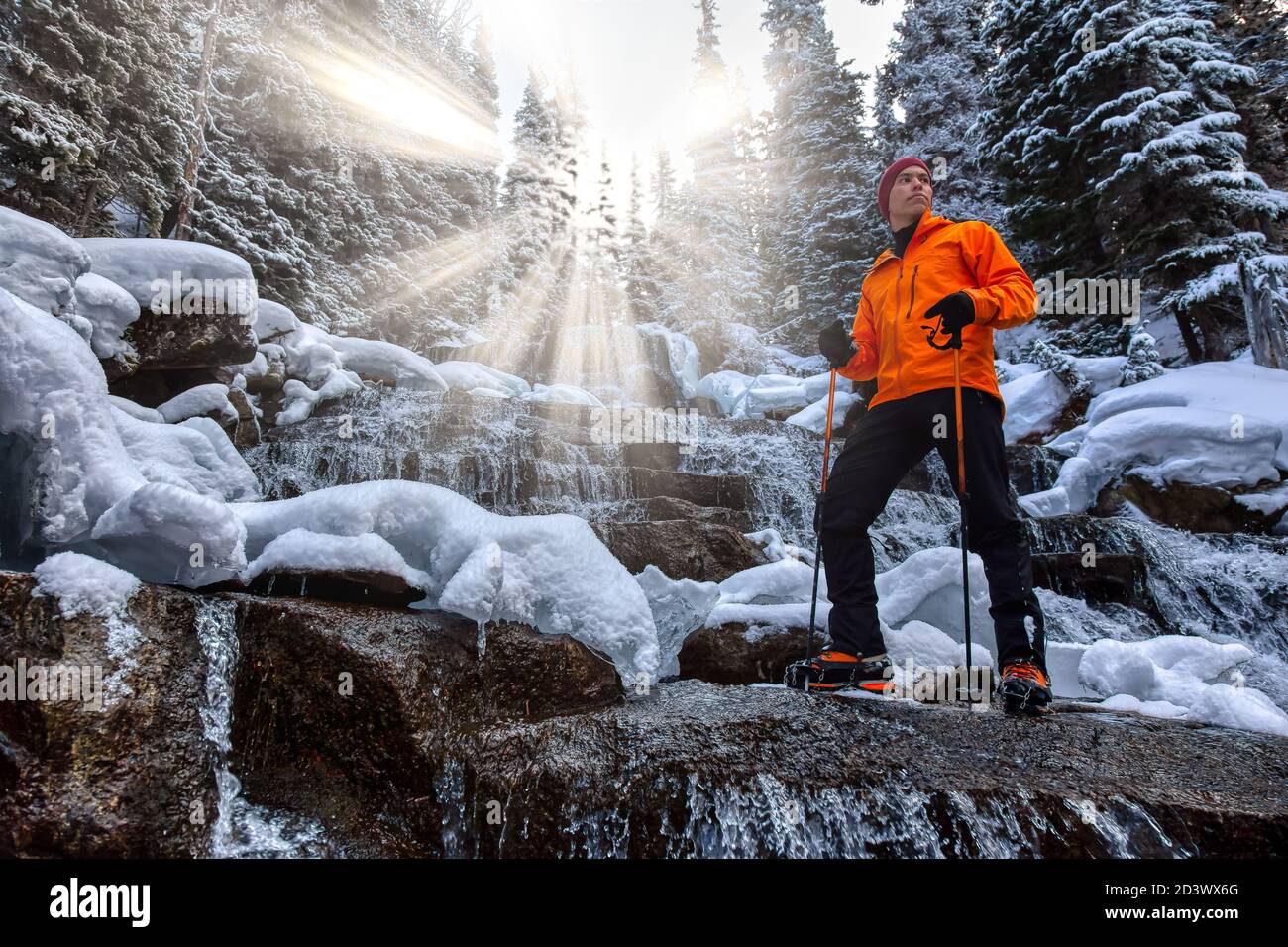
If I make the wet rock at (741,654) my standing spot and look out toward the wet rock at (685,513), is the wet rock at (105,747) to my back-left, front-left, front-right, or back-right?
back-left

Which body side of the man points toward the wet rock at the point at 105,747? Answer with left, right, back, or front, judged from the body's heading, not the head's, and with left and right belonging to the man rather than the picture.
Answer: front

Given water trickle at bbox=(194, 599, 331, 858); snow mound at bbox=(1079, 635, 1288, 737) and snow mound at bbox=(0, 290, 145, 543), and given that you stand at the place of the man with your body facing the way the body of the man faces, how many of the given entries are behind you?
1

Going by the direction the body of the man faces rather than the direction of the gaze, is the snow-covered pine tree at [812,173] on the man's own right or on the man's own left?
on the man's own right

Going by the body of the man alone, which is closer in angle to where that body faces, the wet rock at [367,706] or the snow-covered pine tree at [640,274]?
the wet rock

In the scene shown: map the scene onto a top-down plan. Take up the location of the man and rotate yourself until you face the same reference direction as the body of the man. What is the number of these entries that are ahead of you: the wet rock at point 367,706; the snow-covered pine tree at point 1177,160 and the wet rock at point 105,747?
2

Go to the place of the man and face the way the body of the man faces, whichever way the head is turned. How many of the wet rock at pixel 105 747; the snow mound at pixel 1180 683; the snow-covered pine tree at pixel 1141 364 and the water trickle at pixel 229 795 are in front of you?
2

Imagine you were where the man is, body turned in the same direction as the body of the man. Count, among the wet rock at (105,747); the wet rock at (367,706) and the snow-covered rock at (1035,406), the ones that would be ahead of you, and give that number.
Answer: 2

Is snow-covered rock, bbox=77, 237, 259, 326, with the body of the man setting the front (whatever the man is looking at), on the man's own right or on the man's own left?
on the man's own right

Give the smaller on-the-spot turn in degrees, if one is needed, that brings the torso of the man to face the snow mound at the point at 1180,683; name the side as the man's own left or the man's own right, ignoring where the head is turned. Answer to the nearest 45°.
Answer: approximately 180°

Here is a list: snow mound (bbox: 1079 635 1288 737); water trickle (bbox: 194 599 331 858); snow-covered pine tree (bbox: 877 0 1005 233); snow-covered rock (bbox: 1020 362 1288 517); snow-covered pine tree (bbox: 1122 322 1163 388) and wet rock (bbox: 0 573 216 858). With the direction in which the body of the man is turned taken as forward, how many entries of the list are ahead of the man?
2

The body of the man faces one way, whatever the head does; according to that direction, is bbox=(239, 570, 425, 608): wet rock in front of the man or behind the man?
in front

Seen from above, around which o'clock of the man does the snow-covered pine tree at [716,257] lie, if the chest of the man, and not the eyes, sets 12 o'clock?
The snow-covered pine tree is roughly at 4 o'clock from the man.

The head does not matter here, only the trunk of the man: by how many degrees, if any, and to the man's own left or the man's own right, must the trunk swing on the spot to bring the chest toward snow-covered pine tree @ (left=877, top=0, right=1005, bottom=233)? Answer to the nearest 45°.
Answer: approximately 135° to the man's own right

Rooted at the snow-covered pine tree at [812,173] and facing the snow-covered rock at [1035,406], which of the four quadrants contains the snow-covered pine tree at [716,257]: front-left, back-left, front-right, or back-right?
back-right
